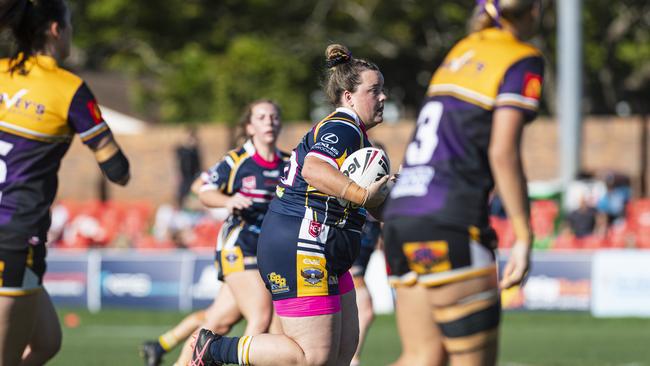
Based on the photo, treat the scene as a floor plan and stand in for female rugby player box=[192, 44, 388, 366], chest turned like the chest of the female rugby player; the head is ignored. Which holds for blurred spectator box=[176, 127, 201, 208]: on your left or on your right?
on your left

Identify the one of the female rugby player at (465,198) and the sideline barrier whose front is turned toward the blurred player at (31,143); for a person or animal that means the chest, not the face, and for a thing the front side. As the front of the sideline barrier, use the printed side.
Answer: the sideline barrier

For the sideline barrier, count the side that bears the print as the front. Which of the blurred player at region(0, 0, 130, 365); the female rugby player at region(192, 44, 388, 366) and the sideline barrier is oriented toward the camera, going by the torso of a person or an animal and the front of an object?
the sideline barrier

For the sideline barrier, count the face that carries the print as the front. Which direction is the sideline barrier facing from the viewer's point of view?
toward the camera

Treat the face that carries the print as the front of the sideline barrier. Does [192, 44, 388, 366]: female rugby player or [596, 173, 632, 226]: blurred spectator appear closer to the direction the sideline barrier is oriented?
the female rugby player

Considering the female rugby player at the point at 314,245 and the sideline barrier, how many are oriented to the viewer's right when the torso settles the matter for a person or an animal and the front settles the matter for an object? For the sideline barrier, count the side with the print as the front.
1

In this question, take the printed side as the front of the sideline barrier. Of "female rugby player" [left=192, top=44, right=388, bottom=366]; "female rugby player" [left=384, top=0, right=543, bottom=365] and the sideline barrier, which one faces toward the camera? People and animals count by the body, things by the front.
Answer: the sideline barrier

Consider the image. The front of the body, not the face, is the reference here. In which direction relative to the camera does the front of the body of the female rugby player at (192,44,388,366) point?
to the viewer's right

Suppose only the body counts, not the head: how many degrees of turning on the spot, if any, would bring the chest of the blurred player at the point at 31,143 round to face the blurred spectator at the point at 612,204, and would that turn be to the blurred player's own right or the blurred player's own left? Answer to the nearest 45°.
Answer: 0° — they already face them

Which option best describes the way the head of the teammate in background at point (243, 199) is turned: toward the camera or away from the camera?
toward the camera

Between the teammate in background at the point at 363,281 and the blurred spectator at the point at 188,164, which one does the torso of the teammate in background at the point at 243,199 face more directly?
the teammate in background

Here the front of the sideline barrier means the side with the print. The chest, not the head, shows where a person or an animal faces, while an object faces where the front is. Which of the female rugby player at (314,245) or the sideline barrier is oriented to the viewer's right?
the female rugby player

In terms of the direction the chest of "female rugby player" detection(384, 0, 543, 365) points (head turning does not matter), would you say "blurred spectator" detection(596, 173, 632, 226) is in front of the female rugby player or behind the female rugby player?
in front
